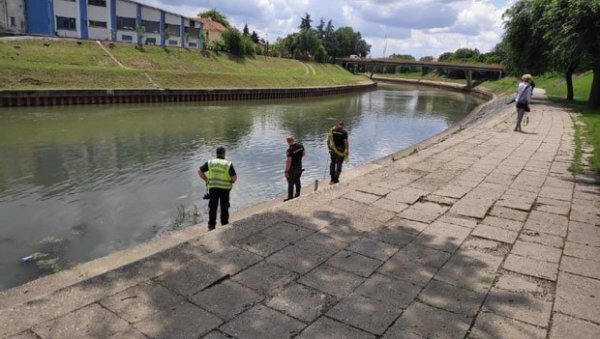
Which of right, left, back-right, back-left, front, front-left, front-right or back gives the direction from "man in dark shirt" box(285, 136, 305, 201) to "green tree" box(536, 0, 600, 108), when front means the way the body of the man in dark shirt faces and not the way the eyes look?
right

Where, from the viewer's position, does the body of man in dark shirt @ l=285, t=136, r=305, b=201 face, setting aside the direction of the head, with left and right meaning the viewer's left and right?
facing away from the viewer and to the left of the viewer

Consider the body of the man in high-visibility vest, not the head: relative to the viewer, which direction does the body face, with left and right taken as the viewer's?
facing away from the viewer

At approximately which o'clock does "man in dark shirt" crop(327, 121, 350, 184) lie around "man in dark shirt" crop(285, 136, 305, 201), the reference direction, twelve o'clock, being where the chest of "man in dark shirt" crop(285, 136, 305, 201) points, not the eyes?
"man in dark shirt" crop(327, 121, 350, 184) is roughly at 3 o'clock from "man in dark shirt" crop(285, 136, 305, 201).

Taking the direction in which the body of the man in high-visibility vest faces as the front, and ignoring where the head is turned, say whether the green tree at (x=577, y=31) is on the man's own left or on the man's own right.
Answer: on the man's own right
